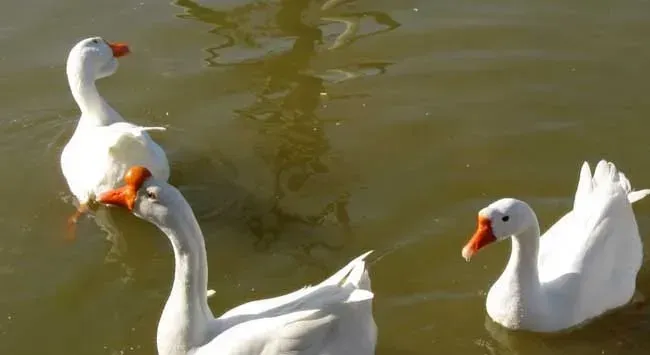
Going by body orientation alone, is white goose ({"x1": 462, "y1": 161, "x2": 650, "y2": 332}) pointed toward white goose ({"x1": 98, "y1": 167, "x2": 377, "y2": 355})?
yes

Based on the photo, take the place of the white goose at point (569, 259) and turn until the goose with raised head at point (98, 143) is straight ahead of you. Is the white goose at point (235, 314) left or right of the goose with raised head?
left

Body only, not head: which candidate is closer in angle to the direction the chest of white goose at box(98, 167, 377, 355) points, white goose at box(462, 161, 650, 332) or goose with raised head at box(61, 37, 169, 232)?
the goose with raised head

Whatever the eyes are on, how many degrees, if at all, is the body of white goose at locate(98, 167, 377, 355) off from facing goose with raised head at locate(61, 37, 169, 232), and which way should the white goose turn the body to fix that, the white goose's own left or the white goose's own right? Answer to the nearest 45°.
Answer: approximately 45° to the white goose's own right

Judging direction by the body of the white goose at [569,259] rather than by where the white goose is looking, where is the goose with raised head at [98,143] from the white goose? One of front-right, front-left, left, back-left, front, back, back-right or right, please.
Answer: front-right

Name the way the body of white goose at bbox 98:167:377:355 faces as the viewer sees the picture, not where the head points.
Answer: to the viewer's left

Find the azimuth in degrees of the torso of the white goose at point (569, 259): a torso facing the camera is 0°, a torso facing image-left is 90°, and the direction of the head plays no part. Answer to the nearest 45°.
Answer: approximately 45°

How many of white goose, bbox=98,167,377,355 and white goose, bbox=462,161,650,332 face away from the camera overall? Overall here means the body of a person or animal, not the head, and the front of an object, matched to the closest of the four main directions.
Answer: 0

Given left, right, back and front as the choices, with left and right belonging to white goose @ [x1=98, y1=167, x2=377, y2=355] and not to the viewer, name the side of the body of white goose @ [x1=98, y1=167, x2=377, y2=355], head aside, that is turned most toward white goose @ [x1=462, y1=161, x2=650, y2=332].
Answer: back

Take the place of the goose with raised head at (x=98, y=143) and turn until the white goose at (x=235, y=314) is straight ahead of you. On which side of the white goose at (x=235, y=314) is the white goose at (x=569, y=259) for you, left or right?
left
